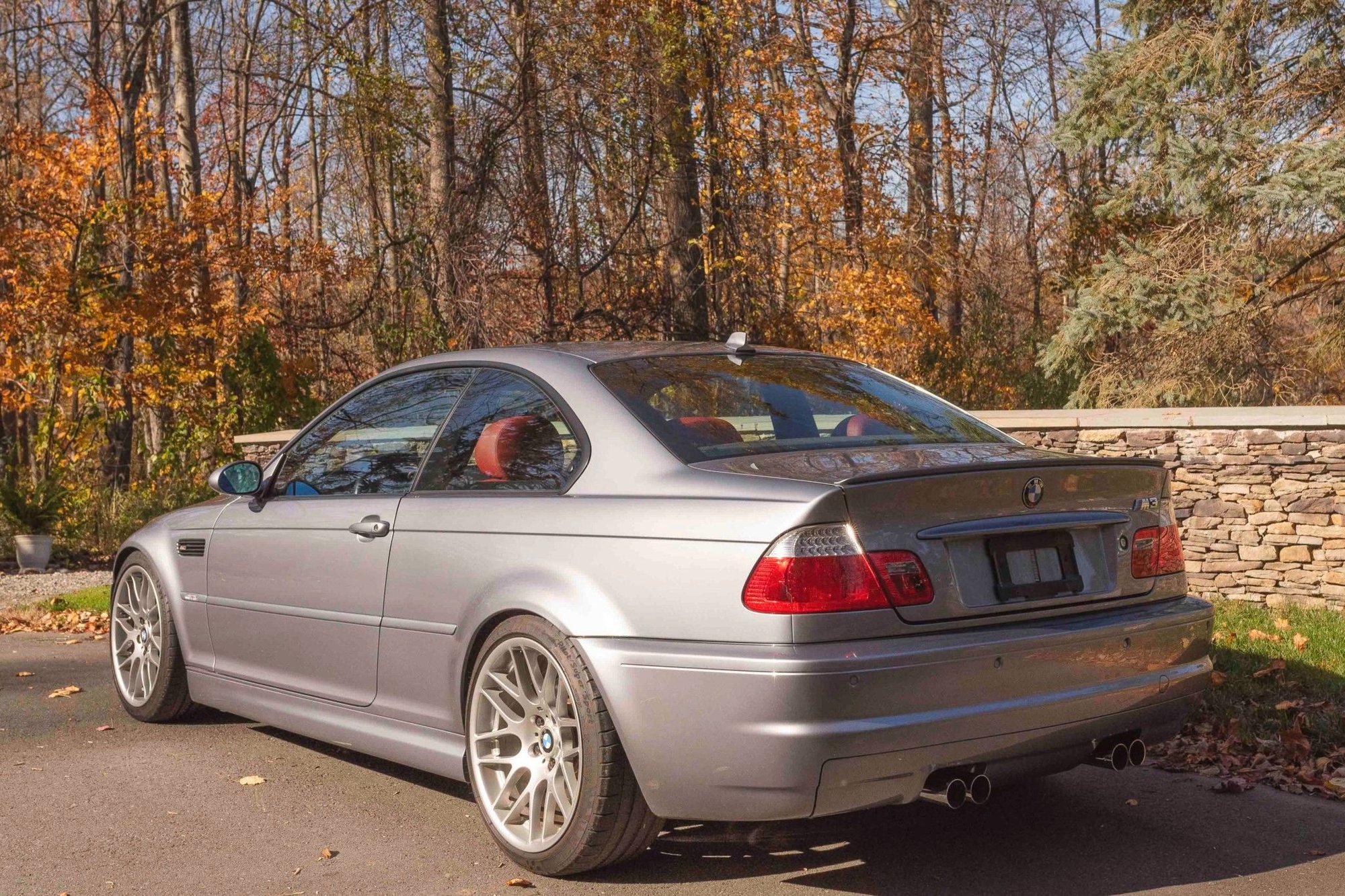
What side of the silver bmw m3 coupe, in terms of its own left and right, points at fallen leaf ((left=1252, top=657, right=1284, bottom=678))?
right

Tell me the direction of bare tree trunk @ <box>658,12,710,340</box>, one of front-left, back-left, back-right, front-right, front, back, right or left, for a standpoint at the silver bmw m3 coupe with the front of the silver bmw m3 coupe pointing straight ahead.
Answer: front-right

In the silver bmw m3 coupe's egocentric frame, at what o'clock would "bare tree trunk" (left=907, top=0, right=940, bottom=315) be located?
The bare tree trunk is roughly at 2 o'clock from the silver bmw m3 coupe.

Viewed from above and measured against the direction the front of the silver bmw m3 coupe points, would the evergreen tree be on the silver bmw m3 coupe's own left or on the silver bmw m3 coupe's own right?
on the silver bmw m3 coupe's own right

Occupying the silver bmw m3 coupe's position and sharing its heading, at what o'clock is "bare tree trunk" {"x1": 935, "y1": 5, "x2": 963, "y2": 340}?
The bare tree trunk is roughly at 2 o'clock from the silver bmw m3 coupe.

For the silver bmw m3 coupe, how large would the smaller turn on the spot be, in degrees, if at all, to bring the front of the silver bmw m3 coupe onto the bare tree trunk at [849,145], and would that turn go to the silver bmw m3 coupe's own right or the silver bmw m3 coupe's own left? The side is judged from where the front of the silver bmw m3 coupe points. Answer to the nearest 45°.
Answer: approximately 45° to the silver bmw m3 coupe's own right

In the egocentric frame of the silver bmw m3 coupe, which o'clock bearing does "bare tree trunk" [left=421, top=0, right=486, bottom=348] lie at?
The bare tree trunk is roughly at 1 o'clock from the silver bmw m3 coupe.

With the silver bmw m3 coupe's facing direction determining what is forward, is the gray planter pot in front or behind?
in front

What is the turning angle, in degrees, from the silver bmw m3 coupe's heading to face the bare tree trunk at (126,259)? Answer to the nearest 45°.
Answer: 0° — it already faces it

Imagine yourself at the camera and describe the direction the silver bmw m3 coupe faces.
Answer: facing away from the viewer and to the left of the viewer

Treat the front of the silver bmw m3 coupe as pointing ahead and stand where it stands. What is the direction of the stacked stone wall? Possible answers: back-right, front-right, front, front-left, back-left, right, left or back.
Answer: right

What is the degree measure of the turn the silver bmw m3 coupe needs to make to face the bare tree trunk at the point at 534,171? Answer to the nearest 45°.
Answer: approximately 45° to its right
